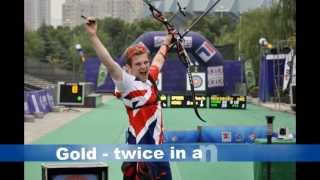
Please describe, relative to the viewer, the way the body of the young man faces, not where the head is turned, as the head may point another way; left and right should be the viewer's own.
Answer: facing the viewer and to the right of the viewer

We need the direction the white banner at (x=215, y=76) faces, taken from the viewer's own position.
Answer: facing the viewer

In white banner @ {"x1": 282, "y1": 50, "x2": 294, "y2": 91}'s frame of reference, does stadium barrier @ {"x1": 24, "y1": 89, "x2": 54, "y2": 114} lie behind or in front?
in front

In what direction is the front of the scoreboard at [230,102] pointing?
toward the camera

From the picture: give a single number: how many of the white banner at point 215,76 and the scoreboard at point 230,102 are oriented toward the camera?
2
